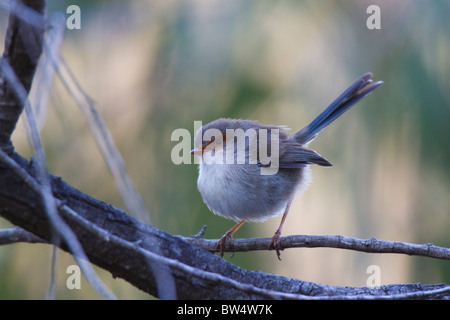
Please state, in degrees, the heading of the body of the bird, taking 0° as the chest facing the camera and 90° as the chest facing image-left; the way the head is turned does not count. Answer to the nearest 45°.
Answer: approximately 90°

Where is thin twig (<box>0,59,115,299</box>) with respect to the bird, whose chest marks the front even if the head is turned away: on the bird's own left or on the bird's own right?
on the bird's own left

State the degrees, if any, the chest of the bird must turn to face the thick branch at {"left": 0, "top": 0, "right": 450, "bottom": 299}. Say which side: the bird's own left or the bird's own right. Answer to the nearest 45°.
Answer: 0° — it already faces it
